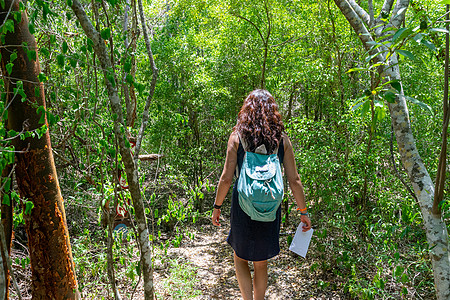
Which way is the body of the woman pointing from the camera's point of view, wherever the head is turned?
away from the camera

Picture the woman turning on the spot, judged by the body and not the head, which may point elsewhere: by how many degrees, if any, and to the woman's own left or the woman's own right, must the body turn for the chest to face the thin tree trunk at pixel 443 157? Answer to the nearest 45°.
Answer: approximately 135° to the woman's own right

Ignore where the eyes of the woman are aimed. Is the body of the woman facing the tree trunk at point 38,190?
no

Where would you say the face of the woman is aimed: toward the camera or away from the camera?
away from the camera

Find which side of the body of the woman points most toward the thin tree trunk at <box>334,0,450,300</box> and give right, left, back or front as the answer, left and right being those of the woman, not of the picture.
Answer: right

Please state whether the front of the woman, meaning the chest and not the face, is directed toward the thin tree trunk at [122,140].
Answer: no
